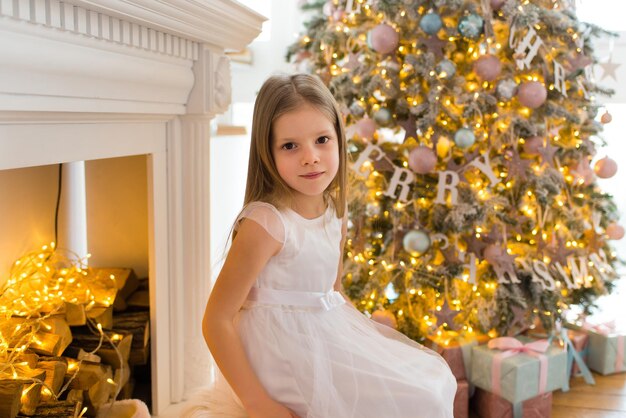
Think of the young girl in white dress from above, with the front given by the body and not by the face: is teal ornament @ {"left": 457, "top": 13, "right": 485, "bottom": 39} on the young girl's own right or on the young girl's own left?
on the young girl's own left

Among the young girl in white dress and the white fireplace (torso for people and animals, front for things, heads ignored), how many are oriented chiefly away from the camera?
0

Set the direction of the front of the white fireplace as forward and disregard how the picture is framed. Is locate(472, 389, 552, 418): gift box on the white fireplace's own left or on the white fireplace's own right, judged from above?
on the white fireplace's own left

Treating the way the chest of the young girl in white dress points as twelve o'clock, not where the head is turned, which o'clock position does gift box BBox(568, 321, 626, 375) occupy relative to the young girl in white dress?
The gift box is roughly at 9 o'clock from the young girl in white dress.

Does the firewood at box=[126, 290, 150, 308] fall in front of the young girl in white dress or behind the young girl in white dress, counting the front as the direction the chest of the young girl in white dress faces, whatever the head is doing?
behind

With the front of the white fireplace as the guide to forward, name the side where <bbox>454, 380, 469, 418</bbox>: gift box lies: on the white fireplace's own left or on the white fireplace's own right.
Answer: on the white fireplace's own left

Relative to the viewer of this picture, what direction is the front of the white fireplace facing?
facing the viewer and to the right of the viewer

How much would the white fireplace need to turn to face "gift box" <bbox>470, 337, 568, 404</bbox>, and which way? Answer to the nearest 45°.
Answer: approximately 45° to its left

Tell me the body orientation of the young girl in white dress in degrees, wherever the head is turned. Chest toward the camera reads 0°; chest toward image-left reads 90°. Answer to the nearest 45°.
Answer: approximately 315°

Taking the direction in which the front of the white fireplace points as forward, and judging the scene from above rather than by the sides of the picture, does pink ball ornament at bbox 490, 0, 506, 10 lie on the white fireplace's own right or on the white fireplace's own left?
on the white fireplace's own left

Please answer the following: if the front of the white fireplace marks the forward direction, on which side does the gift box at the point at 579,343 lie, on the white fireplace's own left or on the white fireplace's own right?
on the white fireplace's own left
